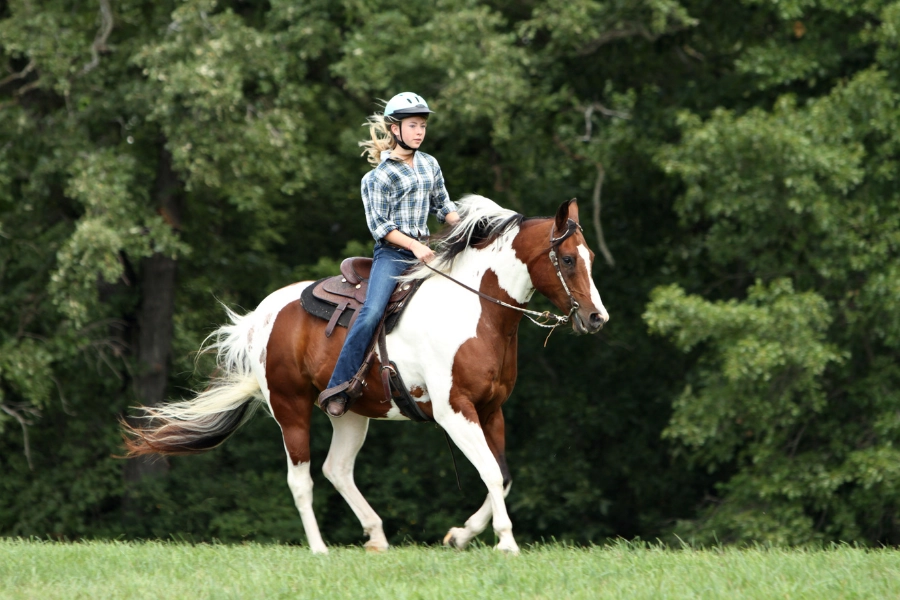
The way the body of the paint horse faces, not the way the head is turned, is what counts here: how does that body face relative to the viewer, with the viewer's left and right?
facing the viewer and to the right of the viewer

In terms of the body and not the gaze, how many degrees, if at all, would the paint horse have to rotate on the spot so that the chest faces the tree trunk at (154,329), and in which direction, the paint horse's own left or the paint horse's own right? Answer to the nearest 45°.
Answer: approximately 135° to the paint horse's own left

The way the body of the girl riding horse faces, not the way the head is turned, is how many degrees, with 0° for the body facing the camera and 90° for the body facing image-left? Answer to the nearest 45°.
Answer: approximately 315°

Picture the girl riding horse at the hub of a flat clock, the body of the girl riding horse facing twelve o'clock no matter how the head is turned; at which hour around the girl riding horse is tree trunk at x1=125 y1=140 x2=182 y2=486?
The tree trunk is roughly at 7 o'clock from the girl riding horse.
